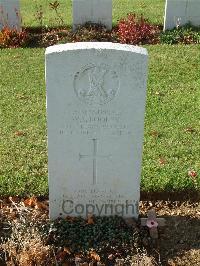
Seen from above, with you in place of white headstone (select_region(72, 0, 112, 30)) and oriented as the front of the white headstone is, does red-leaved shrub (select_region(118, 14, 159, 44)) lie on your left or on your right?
on your left

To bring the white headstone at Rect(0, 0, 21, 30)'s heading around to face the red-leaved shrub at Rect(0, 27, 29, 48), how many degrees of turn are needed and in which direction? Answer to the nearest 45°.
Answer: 0° — it already faces it

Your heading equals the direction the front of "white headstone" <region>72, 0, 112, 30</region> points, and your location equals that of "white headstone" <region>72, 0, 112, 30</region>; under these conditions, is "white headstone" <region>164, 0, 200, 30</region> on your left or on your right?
on your left

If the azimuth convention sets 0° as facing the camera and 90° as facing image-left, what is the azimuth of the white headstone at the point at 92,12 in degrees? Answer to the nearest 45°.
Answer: approximately 0°

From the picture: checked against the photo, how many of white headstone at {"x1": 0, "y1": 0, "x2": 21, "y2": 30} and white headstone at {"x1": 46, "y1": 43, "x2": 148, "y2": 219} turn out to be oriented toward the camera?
2

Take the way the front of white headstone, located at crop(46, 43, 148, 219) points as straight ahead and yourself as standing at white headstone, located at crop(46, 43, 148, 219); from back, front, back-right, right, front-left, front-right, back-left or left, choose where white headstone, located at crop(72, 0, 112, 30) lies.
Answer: back

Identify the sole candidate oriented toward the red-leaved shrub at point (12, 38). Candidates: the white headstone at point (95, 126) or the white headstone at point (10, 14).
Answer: the white headstone at point (10, 14)
